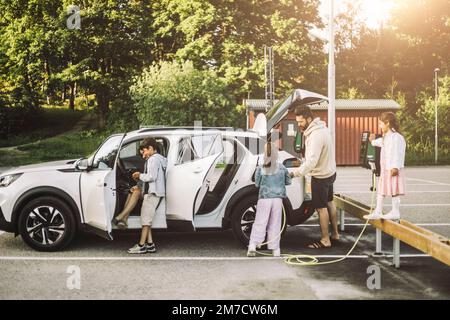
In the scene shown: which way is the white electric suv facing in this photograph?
to the viewer's left

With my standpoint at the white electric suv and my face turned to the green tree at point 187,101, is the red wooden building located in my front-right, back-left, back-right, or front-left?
front-right

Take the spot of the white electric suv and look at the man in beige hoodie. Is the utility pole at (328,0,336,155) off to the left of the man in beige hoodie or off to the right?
left

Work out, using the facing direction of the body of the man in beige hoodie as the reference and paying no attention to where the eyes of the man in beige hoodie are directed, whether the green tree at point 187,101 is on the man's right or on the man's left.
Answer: on the man's right

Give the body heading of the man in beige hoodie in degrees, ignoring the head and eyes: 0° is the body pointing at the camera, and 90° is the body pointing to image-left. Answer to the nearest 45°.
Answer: approximately 90°

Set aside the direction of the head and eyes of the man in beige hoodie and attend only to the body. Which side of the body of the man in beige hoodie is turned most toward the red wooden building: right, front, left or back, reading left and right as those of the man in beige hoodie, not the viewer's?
right

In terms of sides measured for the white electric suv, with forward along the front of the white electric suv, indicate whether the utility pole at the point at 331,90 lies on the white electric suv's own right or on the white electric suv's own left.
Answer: on the white electric suv's own right

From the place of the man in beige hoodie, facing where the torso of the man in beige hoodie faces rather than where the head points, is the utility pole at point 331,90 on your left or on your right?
on your right

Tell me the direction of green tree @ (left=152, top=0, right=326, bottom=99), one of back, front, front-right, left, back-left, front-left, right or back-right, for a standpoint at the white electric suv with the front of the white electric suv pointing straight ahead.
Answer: right

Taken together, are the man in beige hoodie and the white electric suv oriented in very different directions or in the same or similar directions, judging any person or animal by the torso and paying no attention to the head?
same or similar directions

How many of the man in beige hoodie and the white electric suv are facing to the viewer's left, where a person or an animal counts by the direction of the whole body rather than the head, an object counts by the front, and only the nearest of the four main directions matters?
2

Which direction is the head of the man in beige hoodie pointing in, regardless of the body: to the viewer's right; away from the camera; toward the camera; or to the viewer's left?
to the viewer's left

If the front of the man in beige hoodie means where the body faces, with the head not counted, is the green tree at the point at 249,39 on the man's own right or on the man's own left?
on the man's own right
